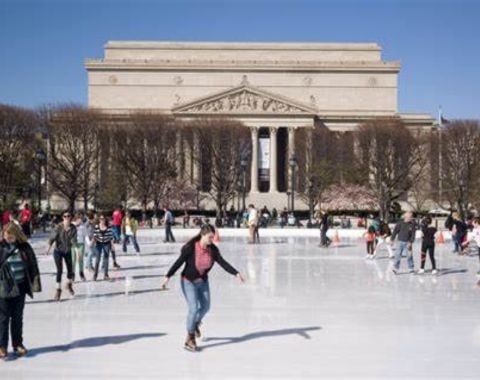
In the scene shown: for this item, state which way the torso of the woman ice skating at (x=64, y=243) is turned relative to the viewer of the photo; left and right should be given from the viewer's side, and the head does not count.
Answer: facing the viewer

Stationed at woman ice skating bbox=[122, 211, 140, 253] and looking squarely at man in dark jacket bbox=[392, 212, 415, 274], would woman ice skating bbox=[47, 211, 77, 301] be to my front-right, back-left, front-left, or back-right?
front-right

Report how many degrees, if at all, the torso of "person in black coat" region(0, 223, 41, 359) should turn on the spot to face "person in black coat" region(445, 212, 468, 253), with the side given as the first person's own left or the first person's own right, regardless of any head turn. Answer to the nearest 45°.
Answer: approximately 135° to the first person's own left

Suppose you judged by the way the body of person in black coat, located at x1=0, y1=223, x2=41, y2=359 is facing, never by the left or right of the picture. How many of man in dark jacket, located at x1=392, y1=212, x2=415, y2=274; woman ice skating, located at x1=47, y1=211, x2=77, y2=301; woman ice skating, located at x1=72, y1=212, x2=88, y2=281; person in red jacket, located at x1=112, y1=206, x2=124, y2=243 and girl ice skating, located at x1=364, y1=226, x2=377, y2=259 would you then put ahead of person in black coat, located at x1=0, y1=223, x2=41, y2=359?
0

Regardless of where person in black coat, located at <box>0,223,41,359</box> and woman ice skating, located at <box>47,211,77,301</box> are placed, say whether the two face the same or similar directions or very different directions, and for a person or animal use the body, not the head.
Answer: same or similar directions

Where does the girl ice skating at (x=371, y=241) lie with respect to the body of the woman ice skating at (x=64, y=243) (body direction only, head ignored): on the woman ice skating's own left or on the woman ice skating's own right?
on the woman ice skating's own left

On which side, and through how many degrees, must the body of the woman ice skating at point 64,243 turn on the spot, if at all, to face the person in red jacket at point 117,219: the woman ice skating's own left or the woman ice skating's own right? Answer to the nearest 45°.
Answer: approximately 180°

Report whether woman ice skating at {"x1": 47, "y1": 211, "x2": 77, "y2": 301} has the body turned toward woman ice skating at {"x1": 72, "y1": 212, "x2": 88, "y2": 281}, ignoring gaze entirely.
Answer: no

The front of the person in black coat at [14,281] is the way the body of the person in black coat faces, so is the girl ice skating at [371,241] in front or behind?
behind

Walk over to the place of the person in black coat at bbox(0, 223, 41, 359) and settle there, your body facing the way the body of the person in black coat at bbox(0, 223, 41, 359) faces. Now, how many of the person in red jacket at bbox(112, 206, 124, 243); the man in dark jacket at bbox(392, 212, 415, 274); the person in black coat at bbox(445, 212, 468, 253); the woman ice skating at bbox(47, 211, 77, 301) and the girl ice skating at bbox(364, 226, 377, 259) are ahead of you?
0

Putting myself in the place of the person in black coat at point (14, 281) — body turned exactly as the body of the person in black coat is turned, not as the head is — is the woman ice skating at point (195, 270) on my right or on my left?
on my left

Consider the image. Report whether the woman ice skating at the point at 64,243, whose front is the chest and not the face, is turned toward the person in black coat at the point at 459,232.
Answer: no

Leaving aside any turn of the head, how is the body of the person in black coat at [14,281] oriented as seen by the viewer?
toward the camera

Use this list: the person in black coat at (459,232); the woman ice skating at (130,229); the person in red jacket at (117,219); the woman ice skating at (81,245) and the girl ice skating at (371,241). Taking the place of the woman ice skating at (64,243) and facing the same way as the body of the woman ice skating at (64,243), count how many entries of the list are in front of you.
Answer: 0

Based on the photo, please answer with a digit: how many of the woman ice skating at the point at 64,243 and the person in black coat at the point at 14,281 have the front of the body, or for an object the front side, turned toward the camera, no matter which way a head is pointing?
2
